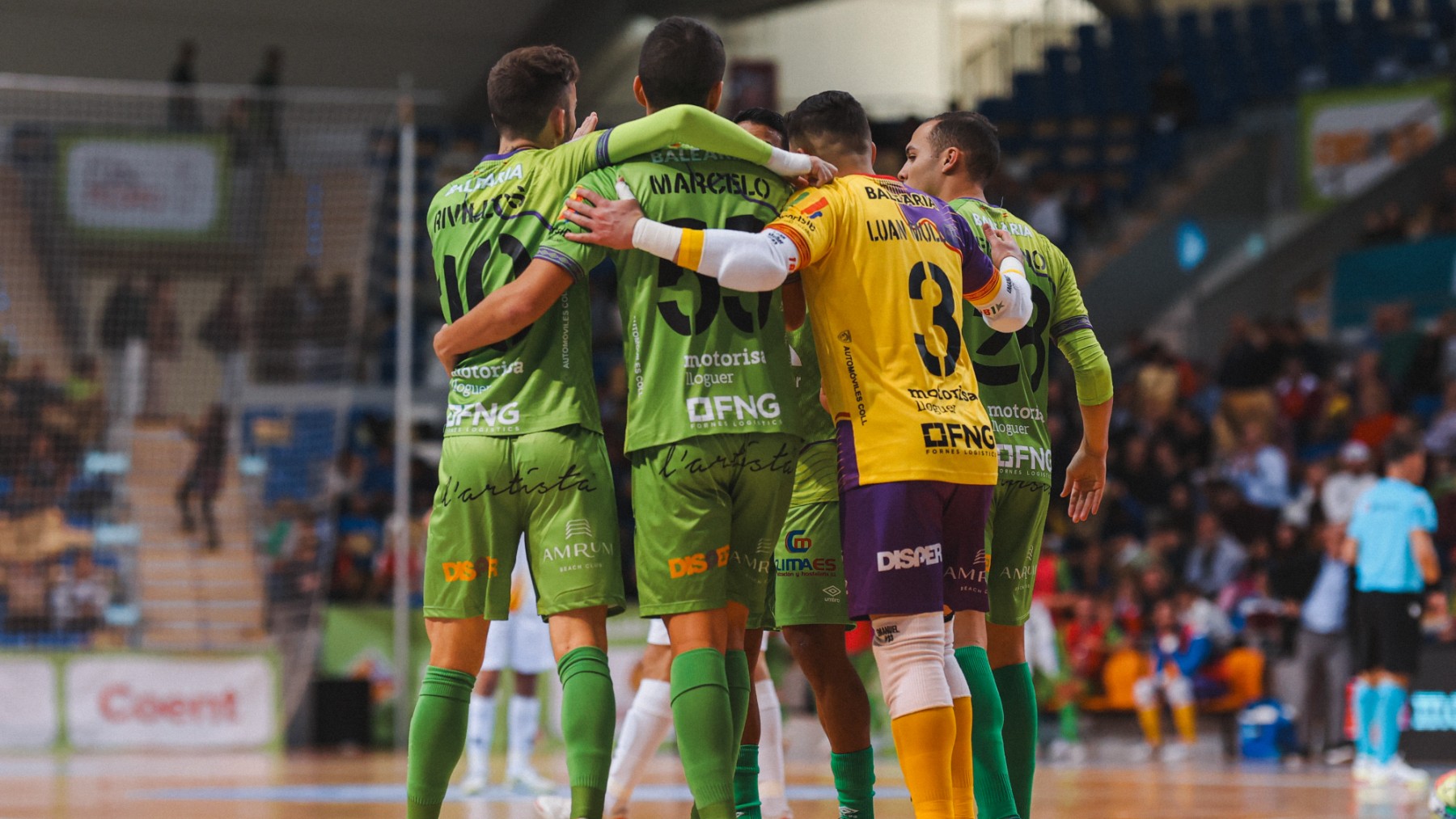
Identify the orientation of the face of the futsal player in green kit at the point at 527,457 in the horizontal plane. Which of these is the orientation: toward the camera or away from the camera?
away from the camera

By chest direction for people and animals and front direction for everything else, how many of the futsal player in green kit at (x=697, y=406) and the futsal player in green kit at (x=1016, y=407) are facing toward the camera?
0

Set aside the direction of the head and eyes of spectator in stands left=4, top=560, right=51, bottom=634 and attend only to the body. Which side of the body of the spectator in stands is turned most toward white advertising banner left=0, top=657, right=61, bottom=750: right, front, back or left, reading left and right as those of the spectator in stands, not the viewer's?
front

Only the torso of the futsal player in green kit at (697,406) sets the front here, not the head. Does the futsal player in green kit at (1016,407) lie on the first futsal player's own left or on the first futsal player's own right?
on the first futsal player's own right

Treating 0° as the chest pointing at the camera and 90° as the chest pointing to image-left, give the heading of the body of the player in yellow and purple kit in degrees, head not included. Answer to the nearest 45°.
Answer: approximately 135°

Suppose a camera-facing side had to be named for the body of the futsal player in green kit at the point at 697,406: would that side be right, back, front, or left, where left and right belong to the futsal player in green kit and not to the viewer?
back

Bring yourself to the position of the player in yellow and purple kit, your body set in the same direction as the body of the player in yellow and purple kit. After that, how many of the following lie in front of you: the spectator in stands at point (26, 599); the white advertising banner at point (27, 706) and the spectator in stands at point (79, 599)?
3
